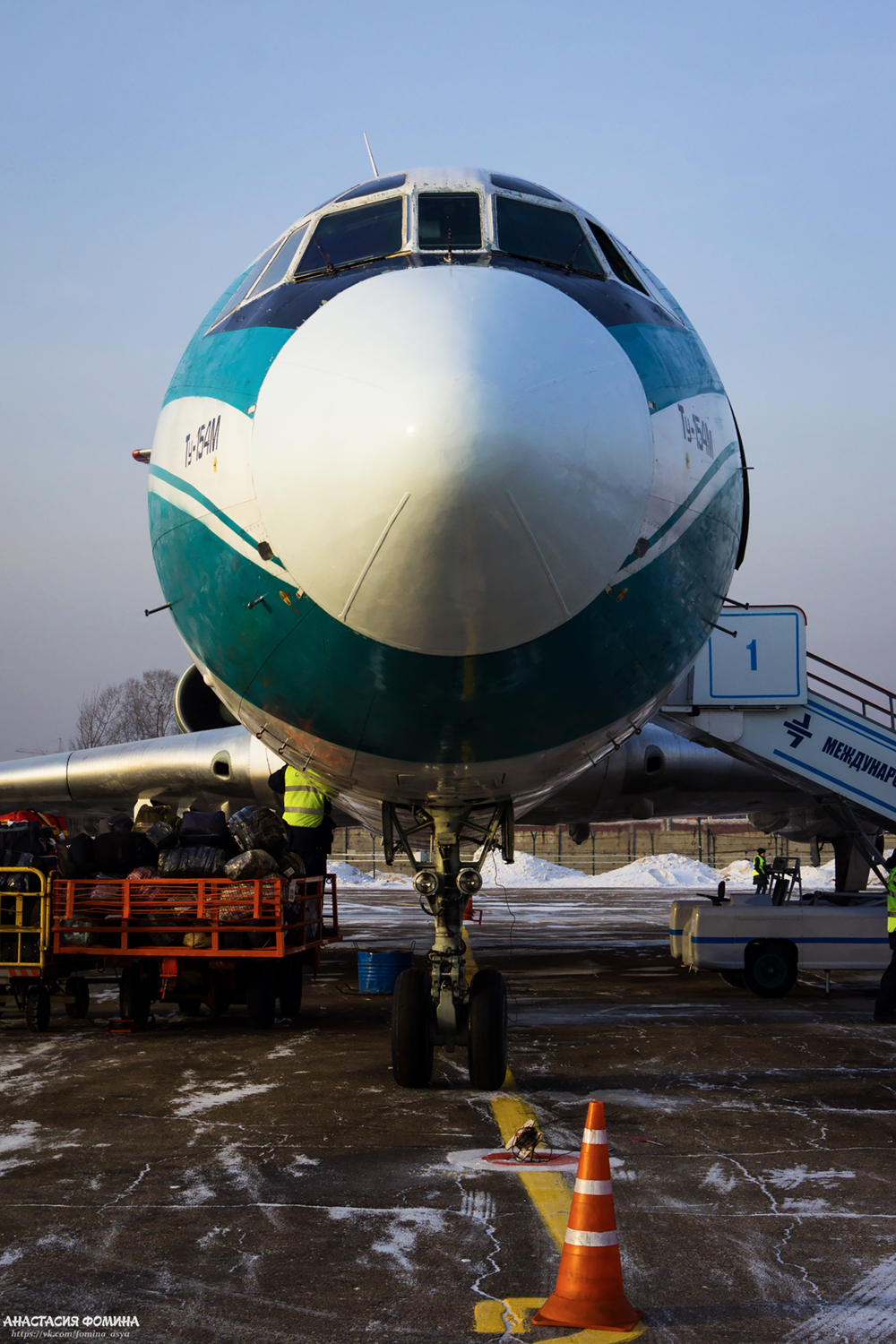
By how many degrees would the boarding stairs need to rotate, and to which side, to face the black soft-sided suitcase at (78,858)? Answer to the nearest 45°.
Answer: approximately 45° to its left

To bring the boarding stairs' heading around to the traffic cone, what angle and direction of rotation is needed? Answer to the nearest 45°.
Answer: approximately 90° to its left

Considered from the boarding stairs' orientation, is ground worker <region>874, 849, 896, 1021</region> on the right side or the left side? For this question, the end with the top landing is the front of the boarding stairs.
on its left

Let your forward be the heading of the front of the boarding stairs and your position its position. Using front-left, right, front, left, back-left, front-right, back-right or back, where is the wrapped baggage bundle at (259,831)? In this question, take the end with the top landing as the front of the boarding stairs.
front-left

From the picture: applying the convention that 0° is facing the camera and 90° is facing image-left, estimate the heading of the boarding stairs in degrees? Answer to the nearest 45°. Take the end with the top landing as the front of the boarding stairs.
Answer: approximately 90°

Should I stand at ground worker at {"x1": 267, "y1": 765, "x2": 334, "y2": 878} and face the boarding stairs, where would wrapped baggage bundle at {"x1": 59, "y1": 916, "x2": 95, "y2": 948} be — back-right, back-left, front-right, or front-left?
back-right
